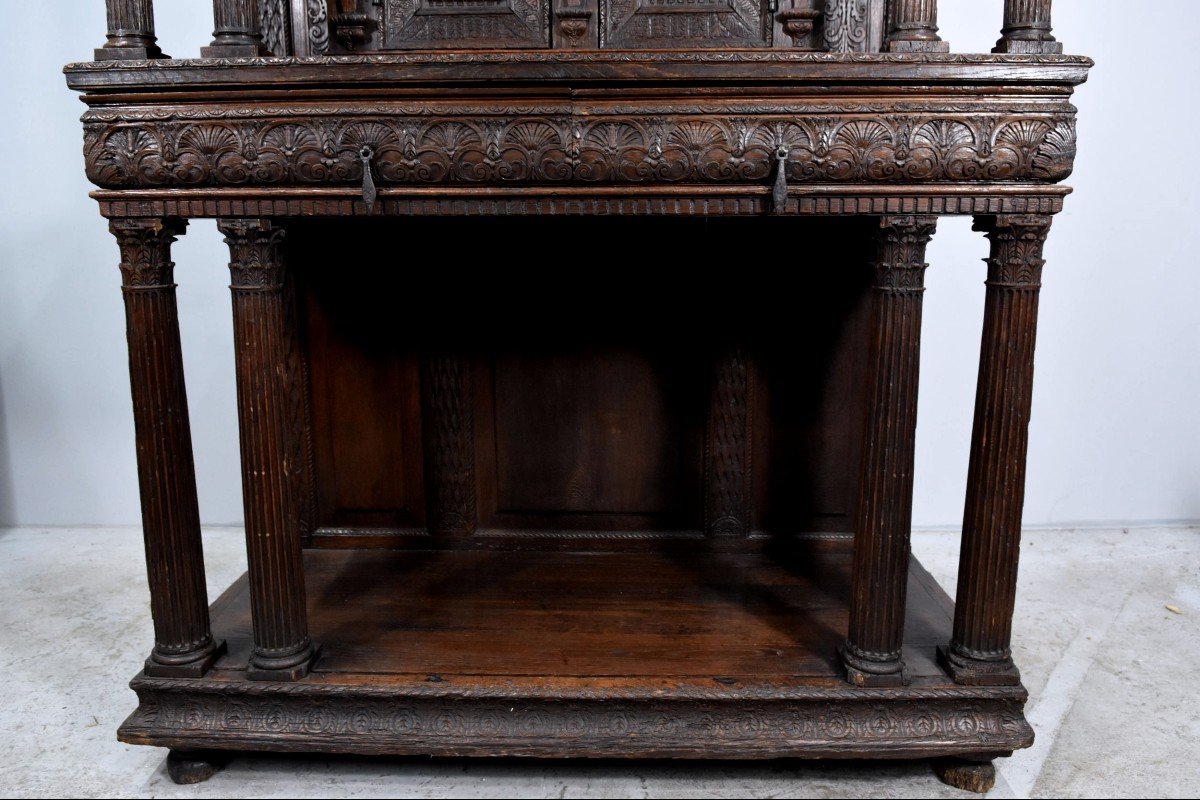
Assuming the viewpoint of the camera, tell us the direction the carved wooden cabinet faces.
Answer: facing the viewer
